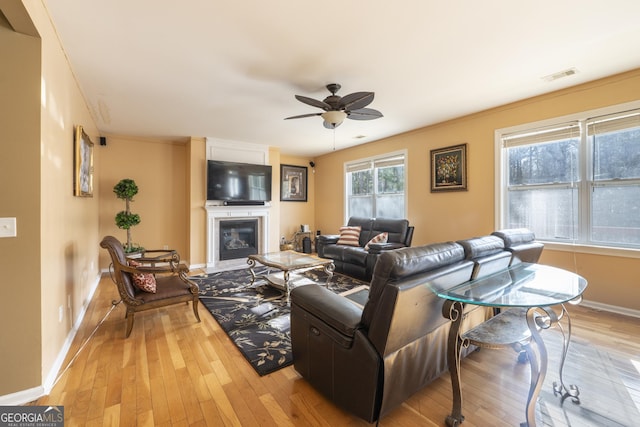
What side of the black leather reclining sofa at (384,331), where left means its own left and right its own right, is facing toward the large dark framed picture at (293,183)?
front

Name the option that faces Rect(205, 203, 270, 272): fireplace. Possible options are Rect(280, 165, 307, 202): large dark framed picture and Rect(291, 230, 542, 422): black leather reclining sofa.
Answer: the black leather reclining sofa

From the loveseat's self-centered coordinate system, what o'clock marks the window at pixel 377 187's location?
The window is roughly at 5 o'clock from the loveseat.

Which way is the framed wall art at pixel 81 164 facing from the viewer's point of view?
to the viewer's right

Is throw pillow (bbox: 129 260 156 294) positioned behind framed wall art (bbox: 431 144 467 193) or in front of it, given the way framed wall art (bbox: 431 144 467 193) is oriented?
in front

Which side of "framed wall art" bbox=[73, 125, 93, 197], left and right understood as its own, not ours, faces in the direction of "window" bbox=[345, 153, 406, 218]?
front

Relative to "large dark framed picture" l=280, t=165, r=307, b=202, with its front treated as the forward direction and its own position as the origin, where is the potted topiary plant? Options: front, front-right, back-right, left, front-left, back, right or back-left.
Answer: right

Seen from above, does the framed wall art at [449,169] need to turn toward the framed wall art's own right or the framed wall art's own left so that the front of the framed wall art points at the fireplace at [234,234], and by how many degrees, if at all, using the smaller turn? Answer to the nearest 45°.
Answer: approximately 45° to the framed wall art's own right

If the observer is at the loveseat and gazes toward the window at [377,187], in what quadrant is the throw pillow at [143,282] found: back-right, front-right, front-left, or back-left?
back-left

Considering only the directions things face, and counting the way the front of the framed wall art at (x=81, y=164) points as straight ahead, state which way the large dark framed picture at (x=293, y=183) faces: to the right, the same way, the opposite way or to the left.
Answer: to the right

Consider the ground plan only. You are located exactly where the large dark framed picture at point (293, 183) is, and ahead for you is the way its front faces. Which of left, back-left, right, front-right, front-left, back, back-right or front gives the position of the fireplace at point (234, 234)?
right

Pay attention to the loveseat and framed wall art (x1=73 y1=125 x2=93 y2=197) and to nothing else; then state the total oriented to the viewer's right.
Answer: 1

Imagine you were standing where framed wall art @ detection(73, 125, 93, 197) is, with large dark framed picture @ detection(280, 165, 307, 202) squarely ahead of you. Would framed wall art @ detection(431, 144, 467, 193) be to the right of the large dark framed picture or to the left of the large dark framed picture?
right

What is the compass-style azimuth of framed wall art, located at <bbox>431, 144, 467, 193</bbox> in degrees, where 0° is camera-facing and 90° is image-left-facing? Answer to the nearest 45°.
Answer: approximately 45°

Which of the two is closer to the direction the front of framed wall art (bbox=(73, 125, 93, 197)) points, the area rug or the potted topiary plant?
the area rug

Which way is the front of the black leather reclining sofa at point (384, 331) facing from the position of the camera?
facing away from the viewer and to the left of the viewer

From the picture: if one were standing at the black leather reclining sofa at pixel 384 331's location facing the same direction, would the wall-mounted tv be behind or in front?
in front
